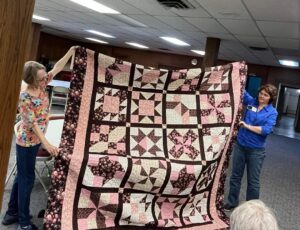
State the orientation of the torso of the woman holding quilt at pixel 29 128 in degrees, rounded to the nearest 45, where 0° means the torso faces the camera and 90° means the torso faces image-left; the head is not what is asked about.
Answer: approximately 270°

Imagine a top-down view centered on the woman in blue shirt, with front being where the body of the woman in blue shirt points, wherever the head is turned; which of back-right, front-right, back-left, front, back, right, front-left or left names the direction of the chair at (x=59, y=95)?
right

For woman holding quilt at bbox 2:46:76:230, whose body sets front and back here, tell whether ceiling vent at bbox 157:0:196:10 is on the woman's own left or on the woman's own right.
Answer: on the woman's own left

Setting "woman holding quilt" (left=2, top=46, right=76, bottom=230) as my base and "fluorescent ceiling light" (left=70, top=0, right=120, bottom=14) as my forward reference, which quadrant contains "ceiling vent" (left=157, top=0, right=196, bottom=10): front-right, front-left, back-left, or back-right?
front-right

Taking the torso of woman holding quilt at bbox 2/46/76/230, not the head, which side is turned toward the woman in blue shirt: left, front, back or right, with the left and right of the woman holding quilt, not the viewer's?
front

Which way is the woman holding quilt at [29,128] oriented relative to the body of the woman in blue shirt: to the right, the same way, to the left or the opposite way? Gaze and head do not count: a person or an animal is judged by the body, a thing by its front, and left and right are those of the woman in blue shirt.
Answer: to the left

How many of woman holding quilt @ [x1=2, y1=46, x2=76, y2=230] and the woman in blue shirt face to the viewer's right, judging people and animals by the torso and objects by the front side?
1

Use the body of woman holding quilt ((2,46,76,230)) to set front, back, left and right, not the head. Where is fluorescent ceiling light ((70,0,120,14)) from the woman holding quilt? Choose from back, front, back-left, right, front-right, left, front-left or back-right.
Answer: left

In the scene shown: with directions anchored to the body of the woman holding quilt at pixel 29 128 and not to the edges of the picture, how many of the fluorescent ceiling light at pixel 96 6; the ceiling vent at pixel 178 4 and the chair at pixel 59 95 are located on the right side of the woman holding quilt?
0

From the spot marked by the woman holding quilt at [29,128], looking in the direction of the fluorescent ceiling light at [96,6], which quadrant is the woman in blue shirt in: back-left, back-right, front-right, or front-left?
front-right

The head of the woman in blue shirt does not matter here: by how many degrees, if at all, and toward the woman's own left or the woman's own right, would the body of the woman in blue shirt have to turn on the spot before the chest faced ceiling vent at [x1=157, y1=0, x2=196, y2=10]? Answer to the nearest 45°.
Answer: approximately 90° to the woman's own right

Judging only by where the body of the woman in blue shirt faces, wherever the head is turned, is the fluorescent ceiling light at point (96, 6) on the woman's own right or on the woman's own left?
on the woman's own right

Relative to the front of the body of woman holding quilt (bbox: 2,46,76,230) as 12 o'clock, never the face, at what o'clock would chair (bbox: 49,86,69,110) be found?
The chair is roughly at 9 o'clock from the woman holding quilt.

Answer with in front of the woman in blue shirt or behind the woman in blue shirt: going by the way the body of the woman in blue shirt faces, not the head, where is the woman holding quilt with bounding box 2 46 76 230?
in front
